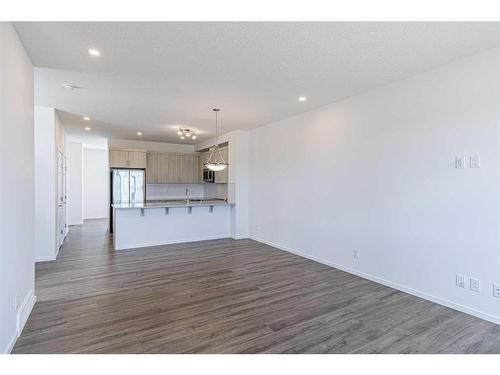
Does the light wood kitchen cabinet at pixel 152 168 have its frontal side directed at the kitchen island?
yes

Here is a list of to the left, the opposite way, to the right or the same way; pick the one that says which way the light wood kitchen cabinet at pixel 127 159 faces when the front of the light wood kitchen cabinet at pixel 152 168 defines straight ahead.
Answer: the same way

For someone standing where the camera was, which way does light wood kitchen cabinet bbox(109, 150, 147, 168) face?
facing the viewer

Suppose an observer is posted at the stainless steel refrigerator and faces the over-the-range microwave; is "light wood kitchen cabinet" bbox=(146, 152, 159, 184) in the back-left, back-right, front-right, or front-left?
front-left

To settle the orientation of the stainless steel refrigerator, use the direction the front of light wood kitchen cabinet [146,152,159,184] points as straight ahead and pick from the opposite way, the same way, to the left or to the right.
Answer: the same way

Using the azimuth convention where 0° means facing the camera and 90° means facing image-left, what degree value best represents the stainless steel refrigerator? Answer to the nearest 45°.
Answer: approximately 0°

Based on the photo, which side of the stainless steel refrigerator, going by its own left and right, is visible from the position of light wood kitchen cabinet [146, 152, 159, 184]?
left

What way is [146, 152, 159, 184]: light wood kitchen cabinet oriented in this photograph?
toward the camera

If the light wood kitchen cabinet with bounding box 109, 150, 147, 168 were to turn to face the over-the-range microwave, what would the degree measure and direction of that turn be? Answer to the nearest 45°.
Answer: approximately 90° to its left

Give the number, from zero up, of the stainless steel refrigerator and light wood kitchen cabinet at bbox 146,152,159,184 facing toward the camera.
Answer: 2

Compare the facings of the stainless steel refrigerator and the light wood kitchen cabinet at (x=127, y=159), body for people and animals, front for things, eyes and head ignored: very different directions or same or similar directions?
same or similar directions

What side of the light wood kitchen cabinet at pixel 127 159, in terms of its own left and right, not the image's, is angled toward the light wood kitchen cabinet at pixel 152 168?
left

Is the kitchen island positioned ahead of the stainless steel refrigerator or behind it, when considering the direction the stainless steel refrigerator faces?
ahead
